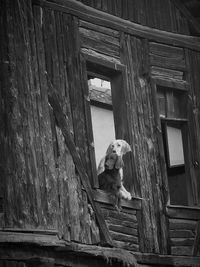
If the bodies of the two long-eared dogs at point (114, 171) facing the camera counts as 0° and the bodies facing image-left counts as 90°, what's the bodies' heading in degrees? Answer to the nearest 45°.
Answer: approximately 315°
